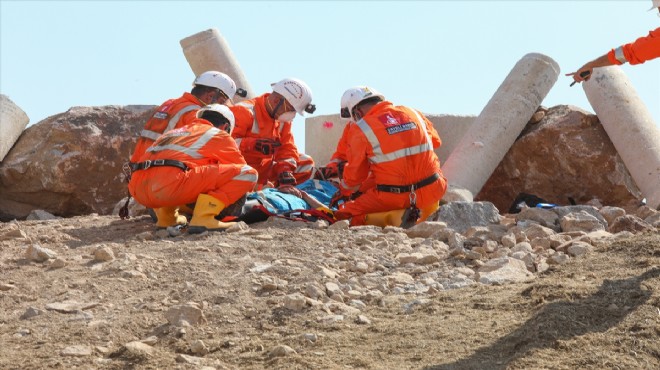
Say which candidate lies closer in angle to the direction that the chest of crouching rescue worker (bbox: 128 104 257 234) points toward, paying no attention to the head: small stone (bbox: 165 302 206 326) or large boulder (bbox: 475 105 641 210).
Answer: the large boulder

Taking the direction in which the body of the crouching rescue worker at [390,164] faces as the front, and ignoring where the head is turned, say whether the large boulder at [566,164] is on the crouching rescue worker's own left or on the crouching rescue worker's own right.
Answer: on the crouching rescue worker's own right

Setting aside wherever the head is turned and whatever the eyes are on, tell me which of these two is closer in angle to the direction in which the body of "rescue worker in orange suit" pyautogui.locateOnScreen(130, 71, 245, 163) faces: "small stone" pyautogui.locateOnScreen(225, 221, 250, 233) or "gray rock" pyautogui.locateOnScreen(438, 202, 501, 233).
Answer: the gray rock

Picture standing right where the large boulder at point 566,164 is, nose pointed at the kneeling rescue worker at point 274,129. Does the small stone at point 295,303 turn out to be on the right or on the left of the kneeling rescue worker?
left

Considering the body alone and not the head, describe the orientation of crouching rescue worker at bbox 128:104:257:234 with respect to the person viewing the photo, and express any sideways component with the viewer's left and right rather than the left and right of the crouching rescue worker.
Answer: facing away from the viewer and to the right of the viewer

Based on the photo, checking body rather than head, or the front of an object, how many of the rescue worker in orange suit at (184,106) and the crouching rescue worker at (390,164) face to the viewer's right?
1

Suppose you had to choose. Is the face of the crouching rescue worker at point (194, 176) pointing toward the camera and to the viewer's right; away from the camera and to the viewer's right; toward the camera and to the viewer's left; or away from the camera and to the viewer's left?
away from the camera and to the viewer's right

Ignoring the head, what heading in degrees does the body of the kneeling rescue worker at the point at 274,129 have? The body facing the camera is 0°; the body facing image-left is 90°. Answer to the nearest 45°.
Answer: approximately 315°

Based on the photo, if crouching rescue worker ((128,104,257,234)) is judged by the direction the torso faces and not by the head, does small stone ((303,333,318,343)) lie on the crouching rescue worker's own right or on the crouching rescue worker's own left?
on the crouching rescue worker's own right

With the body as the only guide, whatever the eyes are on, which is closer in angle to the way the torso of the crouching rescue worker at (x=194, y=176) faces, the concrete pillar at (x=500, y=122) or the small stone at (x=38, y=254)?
the concrete pillar

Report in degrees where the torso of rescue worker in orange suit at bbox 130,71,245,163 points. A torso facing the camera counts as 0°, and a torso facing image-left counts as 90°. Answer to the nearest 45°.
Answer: approximately 270°

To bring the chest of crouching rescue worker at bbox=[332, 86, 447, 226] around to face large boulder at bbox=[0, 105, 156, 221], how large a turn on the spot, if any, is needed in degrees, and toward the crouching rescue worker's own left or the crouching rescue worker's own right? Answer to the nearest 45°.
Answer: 0° — they already face it

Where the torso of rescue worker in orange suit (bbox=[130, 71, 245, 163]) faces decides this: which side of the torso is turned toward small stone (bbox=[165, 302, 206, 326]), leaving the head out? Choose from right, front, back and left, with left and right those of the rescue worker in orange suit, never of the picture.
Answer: right

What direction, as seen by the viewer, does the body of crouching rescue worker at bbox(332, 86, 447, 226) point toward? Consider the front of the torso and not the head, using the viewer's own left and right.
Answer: facing away from the viewer and to the left of the viewer

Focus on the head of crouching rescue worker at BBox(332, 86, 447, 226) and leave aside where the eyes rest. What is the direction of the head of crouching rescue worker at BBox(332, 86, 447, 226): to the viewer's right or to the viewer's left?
to the viewer's left
